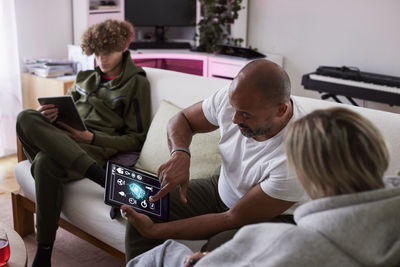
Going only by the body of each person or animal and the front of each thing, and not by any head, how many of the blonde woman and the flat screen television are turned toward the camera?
1

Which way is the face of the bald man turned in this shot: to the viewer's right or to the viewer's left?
to the viewer's left

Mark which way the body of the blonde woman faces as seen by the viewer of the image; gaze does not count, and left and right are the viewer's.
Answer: facing away from the viewer and to the left of the viewer

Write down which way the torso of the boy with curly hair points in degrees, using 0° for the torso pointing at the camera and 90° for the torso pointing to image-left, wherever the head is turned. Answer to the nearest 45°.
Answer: approximately 45°

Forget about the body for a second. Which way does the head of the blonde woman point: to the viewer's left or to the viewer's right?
to the viewer's left

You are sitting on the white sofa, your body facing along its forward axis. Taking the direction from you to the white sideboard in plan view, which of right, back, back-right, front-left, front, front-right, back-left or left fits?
back-right

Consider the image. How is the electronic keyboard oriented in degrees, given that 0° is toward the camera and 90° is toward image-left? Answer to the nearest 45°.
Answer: approximately 45°

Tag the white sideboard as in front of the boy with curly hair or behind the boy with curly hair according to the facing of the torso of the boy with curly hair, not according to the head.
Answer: behind

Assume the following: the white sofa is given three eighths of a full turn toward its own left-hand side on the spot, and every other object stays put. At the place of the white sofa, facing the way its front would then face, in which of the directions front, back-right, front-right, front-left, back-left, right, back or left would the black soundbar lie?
left
